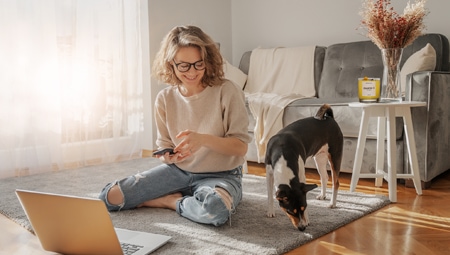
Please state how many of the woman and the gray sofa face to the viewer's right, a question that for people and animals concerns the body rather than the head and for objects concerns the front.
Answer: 0

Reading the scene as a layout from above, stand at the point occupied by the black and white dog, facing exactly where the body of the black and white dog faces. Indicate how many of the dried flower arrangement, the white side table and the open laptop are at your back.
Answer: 2

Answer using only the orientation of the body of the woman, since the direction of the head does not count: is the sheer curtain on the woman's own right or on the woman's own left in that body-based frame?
on the woman's own right

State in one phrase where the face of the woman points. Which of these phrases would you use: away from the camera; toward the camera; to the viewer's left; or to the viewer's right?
toward the camera

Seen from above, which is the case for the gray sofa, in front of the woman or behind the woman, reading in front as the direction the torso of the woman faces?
behind

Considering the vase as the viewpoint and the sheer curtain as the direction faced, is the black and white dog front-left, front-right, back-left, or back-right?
front-left

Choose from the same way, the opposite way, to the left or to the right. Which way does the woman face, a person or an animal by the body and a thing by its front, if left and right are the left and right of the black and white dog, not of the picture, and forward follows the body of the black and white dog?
the same way

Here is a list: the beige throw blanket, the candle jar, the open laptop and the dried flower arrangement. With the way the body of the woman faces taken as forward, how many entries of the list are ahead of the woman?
1

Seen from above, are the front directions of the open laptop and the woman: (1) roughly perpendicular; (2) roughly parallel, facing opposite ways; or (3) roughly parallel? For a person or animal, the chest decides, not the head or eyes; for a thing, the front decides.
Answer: roughly parallel, facing opposite ways

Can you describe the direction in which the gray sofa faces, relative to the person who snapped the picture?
facing the viewer and to the left of the viewer

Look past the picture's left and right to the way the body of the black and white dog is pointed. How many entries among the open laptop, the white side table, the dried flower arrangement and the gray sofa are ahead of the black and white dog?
1

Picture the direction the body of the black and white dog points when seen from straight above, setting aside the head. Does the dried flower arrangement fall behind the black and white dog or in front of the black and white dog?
behind

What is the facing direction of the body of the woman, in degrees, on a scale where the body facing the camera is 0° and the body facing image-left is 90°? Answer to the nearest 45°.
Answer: approximately 45°

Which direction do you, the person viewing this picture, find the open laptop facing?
facing away from the viewer and to the right of the viewer

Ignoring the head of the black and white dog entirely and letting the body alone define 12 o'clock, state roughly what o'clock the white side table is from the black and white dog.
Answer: The white side table is roughly at 6 o'clock from the black and white dog.

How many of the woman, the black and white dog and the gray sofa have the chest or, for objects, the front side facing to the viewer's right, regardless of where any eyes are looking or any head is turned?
0
